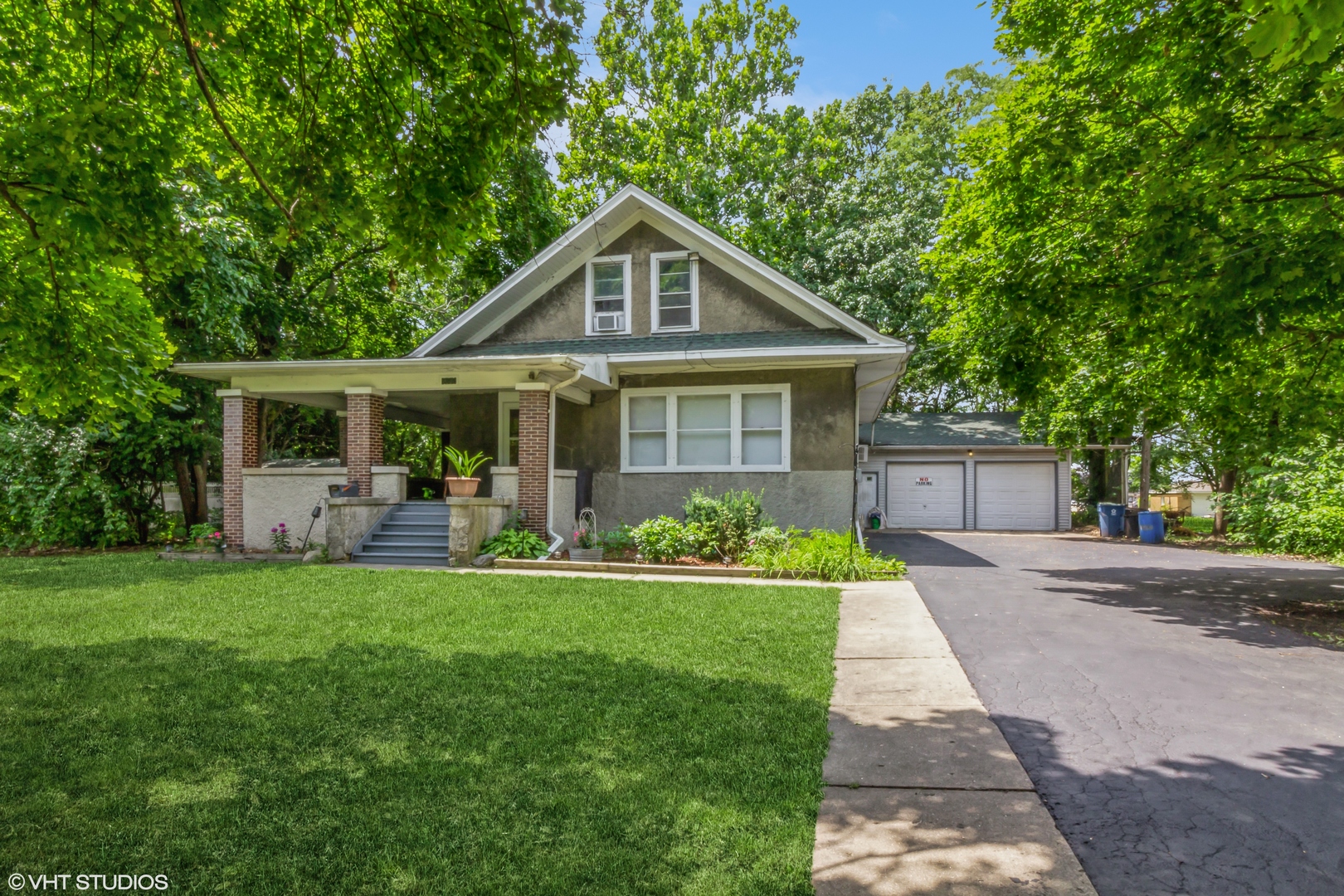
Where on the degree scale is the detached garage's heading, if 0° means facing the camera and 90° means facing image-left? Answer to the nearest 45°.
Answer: approximately 0°

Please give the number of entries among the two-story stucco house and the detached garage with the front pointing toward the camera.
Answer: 2

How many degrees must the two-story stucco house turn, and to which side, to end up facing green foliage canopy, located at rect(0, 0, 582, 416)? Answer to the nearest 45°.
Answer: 0° — it already faces it

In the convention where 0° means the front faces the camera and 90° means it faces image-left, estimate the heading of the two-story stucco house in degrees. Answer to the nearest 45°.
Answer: approximately 0°
